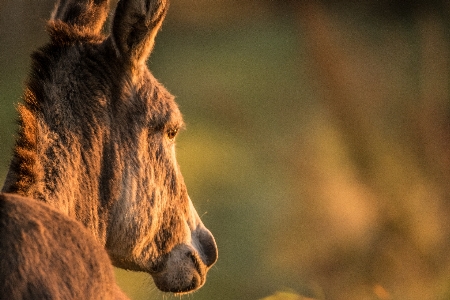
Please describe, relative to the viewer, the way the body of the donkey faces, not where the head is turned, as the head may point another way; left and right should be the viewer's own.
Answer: facing away from the viewer and to the right of the viewer
